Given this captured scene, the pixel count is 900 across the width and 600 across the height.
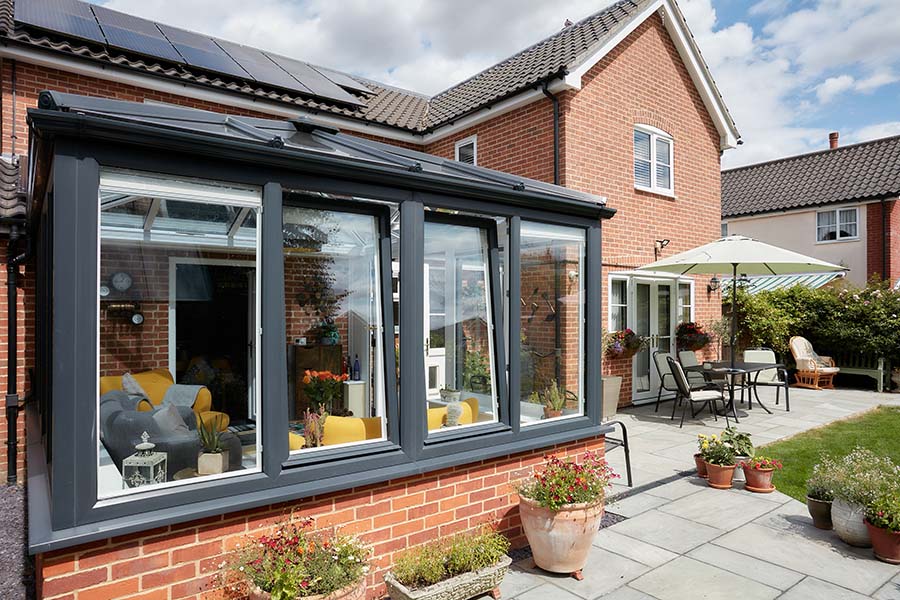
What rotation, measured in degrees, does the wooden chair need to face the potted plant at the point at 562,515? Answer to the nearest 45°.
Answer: approximately 45° to its right

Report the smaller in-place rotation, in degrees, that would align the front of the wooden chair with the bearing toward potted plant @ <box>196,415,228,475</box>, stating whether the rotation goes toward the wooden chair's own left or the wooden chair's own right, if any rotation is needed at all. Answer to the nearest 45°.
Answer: approximately 45° to the wooden chair's own right

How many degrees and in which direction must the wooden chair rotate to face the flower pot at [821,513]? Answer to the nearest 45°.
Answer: approximately 45° to its right

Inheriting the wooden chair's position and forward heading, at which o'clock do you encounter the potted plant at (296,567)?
The potted plant is roughly at 2 o'clock from the wooden chair.

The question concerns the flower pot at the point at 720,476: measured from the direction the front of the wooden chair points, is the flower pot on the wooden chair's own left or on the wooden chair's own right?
on the wooden chair's own right

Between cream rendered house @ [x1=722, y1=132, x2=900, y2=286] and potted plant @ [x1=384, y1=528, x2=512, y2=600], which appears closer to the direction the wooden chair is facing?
the potted plant

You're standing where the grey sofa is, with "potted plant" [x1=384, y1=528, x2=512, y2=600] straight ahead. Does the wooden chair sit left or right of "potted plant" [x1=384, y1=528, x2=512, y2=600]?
left

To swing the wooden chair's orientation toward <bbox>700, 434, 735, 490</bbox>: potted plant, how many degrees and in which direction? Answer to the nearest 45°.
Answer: approximately 45° to its right
